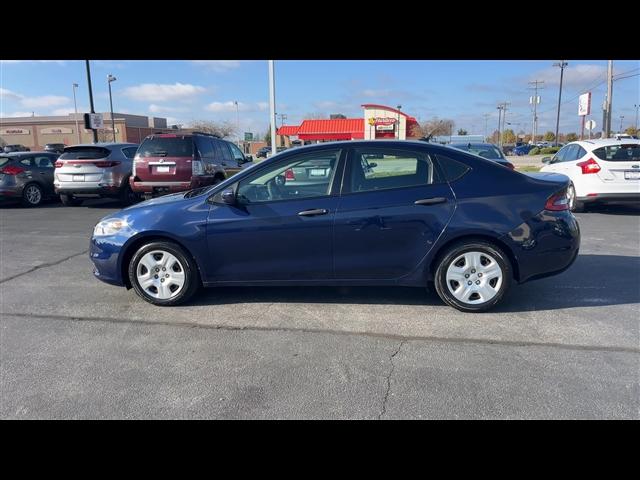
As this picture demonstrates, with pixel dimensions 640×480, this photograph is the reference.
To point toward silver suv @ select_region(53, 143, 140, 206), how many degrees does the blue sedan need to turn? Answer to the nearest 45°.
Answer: approximately 45° to its right

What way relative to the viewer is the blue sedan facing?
to the viewer's left

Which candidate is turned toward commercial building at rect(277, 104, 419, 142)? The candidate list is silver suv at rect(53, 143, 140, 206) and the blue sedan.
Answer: the silver suv

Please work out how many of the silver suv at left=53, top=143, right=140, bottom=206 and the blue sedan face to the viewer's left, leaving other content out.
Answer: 1

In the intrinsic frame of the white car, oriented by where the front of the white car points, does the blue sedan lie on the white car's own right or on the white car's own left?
on the white car's own left

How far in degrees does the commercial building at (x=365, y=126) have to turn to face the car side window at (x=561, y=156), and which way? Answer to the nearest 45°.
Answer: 0° — it already faces it

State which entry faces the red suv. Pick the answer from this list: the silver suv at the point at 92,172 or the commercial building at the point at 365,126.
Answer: the commercial building

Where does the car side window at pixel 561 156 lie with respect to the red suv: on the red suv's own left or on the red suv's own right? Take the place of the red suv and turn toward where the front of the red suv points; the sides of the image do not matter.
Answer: on the red suv's own right

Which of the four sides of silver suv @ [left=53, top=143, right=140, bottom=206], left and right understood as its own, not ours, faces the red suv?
right

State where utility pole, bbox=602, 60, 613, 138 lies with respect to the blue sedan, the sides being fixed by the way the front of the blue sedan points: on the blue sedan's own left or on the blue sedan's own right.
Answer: on the blue sedan's own right

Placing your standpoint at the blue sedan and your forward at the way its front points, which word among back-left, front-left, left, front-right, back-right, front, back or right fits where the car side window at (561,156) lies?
back-right

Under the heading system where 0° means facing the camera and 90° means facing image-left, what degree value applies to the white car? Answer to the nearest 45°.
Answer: approximately 135°

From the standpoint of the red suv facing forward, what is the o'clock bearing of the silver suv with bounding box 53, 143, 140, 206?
The silver suv is roughly at 9 o'clock from the red suv.

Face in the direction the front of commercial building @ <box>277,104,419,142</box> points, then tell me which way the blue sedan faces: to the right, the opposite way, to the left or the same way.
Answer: to the right
